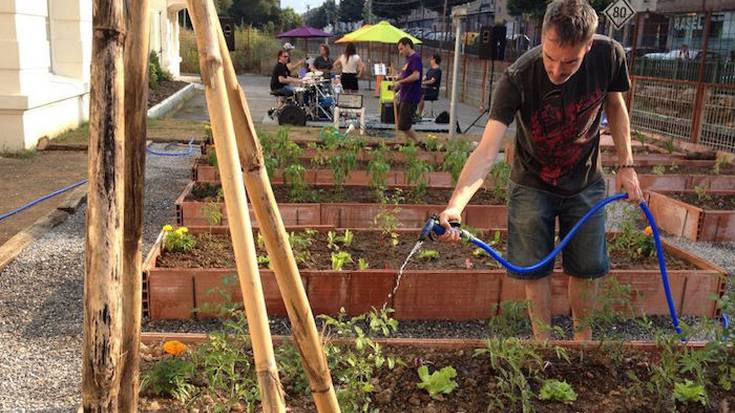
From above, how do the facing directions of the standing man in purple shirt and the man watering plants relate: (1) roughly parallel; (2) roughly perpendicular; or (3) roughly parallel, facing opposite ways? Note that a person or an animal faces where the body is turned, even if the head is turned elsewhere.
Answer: roughly perpendicular

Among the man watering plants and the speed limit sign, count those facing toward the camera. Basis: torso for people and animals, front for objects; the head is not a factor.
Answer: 2

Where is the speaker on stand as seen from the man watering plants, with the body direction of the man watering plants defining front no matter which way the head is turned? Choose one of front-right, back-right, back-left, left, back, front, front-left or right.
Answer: back

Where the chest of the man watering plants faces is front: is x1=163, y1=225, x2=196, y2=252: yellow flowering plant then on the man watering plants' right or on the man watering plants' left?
on the man watering plants' right

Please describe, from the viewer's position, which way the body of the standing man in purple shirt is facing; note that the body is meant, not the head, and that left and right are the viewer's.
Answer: facing to the left of the viewer

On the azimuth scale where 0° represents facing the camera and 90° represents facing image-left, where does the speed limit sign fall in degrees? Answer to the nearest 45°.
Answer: approximately 0°

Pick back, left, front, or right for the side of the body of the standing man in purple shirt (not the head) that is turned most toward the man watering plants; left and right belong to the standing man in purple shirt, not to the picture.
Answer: left

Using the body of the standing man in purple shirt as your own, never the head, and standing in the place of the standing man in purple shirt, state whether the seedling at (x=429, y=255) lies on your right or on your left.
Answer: on your left

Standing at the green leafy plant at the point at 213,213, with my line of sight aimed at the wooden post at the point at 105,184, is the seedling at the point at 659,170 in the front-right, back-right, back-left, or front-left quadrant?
back-left
